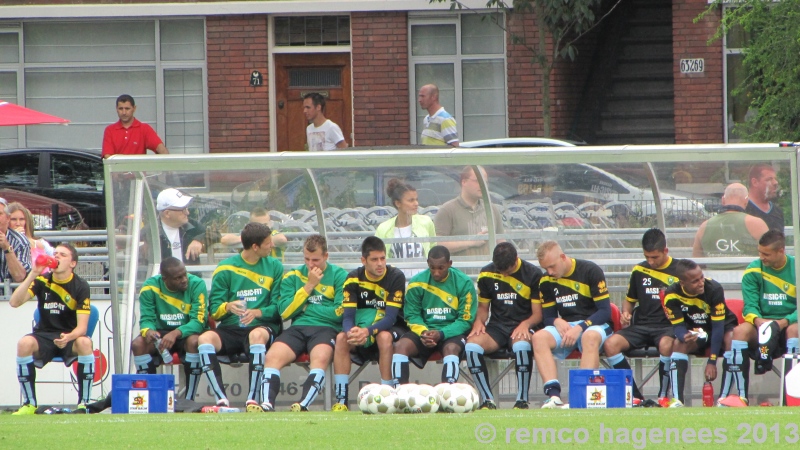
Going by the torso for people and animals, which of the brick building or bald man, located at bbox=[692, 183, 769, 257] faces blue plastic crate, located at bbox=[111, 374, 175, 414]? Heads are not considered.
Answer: the brick building

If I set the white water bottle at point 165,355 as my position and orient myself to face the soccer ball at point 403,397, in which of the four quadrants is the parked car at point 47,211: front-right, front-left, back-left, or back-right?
back-left

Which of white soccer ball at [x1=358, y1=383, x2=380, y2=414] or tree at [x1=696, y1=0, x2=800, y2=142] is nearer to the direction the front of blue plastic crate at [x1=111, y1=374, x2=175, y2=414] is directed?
the white soccer ball

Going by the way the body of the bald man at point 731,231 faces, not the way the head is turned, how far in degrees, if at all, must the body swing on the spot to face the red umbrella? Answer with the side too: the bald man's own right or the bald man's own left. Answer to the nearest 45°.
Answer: approximately 90° to the bald man's own left

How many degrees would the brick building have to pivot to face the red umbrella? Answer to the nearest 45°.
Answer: approximately 45° to its right

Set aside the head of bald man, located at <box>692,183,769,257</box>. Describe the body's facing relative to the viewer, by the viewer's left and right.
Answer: facing away from the viewer

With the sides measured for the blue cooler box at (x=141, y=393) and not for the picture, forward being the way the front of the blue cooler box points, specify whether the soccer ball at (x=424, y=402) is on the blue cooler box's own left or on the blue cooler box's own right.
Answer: on the blue cooler box's own left
